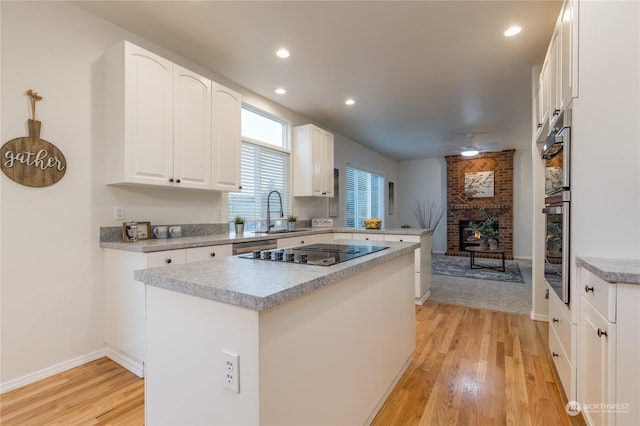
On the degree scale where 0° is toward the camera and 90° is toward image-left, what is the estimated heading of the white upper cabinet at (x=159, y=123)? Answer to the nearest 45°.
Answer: approximately 315°

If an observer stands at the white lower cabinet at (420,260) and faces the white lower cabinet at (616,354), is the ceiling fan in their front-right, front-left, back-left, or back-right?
back-left

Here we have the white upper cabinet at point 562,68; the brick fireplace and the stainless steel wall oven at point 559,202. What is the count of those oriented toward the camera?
1

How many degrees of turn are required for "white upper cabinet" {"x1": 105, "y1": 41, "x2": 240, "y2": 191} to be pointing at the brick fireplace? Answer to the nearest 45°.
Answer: approximately 45° to its left

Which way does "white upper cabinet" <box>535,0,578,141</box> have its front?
to the viewer's left

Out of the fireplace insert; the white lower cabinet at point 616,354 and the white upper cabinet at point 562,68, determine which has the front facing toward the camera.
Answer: the fireplace insert

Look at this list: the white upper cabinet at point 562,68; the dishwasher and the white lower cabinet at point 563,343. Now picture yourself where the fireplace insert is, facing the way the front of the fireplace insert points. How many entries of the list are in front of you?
3

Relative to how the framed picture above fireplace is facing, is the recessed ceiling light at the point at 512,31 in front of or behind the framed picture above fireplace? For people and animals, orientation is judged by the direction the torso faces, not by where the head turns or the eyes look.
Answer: in front

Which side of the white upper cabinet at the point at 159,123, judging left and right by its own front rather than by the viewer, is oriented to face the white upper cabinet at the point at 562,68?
front

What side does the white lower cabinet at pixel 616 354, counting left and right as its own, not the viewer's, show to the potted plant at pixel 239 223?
front

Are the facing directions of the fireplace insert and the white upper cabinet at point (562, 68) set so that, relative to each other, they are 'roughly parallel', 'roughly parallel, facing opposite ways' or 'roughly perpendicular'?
roughly perpendicular
